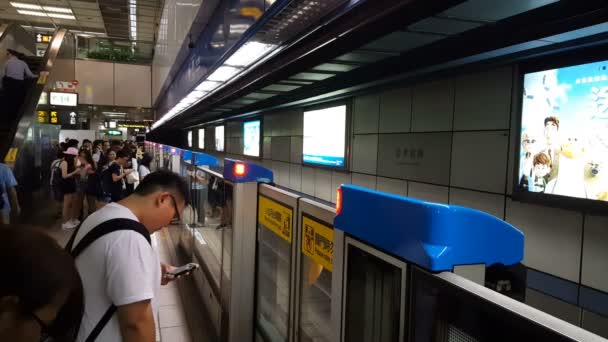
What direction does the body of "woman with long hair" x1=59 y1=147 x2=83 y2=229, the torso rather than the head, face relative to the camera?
to the viewer's right

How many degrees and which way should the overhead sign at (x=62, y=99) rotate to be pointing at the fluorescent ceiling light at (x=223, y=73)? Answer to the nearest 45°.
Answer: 0° — it already faces it

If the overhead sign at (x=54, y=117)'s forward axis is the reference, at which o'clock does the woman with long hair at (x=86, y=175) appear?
The woman with long hair is roughly at 12 o'clock from the overhead sign.

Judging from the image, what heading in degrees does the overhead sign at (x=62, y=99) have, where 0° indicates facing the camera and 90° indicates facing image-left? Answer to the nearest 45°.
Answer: approximately 0°

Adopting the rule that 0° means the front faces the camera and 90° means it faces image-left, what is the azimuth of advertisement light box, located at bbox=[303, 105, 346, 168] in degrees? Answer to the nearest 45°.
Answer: approximately 45°

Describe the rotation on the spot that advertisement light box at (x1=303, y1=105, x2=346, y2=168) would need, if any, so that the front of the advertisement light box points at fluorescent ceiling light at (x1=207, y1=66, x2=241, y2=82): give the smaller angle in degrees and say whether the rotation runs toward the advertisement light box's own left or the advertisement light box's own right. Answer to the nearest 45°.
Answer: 0° — it already faces it

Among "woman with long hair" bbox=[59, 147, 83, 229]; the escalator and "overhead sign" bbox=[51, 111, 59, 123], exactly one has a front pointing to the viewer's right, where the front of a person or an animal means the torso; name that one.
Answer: the woman with long hair
